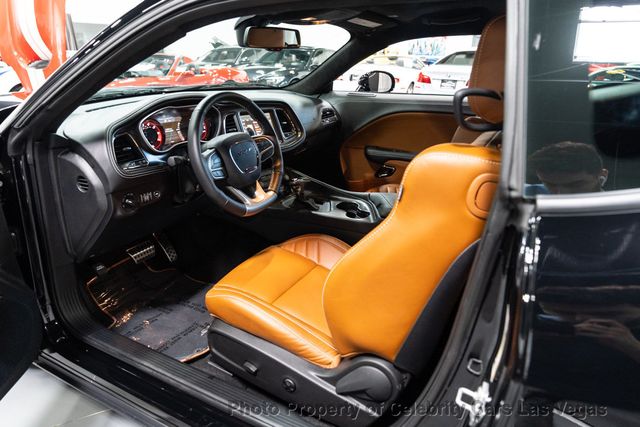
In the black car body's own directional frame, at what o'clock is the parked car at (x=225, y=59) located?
The parked car is roughly at 1 o'clock from the black car body.

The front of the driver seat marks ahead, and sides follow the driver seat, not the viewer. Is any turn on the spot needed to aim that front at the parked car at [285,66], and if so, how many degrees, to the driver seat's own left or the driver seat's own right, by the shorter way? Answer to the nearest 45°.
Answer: approximately 45° to the driver seat's own right

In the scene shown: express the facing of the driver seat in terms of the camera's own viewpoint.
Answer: facing away from the viewer and to the left of the viewer
